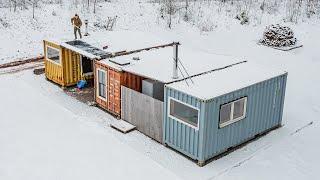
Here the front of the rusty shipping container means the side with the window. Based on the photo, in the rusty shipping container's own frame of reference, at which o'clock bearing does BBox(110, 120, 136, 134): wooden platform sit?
The wooden platform is roughly at 10 o'clock from the rusty shipping container.

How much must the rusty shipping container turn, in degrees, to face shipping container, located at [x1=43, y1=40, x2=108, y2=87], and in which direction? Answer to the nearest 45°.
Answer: approximately 90° to its right

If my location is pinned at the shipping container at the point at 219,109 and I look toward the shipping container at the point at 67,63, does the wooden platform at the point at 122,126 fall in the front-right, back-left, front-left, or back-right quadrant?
front-left

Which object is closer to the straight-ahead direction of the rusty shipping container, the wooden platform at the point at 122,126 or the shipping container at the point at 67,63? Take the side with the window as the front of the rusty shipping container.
the wooden platform

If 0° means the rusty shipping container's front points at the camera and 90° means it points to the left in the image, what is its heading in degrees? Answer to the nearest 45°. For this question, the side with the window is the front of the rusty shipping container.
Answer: approximately 45°

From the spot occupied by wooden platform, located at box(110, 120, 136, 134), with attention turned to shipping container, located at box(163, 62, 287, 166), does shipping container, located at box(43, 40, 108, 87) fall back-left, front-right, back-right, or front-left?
back-left

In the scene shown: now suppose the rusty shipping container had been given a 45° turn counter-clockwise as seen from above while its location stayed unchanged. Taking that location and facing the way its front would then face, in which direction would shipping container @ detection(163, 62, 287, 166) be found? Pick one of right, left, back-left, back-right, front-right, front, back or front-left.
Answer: front-left
